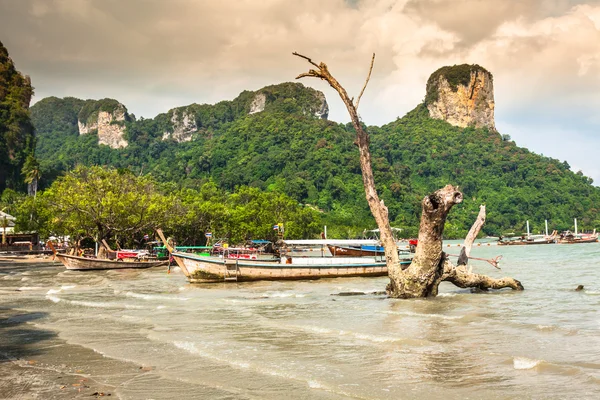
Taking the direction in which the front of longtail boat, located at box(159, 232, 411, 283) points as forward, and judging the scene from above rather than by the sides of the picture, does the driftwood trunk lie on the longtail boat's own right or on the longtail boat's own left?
on the longtail boat's own left

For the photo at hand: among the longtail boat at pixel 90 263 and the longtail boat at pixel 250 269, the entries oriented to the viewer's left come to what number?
2

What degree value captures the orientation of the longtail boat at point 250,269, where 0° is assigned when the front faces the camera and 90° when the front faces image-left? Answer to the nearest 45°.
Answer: approximately 90°

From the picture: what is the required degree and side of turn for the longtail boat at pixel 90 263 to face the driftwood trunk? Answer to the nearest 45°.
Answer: approximately 135° to its left

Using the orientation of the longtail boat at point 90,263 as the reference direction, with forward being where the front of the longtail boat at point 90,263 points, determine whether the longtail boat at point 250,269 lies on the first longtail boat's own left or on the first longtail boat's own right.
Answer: on the first longtail boat's own left

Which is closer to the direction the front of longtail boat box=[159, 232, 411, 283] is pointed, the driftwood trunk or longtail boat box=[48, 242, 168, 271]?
the longtail boat

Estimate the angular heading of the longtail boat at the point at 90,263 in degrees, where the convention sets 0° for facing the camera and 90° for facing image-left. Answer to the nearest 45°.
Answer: approximately 90°

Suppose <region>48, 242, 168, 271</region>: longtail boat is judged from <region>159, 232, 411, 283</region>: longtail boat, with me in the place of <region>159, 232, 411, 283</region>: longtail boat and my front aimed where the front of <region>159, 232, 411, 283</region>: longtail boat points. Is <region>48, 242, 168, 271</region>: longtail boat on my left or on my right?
on my right
